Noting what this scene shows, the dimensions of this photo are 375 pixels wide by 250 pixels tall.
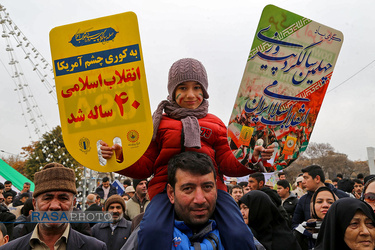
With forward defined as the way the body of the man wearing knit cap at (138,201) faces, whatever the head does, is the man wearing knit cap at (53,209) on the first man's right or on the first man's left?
on the first man's right

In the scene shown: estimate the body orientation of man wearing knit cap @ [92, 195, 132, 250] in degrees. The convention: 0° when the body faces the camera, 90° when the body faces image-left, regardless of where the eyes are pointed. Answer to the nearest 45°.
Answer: approximately 0°

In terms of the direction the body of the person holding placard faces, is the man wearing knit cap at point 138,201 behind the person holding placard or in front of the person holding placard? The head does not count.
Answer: behind

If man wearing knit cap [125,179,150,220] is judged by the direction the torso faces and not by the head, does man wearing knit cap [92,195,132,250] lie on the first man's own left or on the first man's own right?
on the first man's own right

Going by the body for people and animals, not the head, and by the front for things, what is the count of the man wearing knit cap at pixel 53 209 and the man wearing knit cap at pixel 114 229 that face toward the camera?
2

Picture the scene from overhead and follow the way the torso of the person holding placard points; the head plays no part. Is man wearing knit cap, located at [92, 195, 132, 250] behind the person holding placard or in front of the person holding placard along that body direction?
behind
